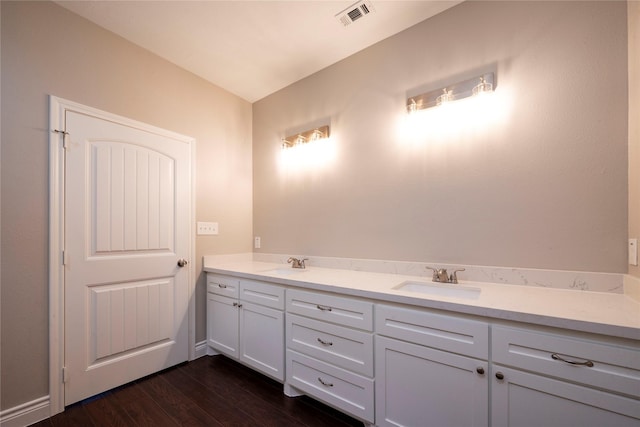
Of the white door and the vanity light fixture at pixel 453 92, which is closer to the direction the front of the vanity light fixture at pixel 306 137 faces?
the white door

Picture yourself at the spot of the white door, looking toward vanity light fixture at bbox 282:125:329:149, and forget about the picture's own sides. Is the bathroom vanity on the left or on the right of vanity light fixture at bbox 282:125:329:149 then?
right

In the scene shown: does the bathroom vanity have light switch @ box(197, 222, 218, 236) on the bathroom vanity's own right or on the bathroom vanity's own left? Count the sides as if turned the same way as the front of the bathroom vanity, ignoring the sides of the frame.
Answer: on the bathroom vanity's own right

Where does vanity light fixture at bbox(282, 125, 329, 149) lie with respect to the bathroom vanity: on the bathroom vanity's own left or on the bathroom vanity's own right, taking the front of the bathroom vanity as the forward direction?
on the bathroom vanity's own right

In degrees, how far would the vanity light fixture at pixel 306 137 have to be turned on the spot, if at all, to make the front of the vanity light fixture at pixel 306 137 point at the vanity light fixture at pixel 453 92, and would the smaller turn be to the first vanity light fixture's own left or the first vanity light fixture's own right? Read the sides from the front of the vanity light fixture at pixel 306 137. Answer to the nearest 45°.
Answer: approximately 90° to the first vanity light fixture's own left

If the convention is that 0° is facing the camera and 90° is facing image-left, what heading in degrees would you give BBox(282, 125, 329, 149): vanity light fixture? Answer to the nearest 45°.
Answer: approximately 45°

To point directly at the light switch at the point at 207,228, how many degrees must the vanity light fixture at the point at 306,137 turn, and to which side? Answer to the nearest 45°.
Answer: approximately 45° to its right

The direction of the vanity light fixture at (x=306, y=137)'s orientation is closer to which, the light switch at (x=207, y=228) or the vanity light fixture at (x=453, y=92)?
the light switch
